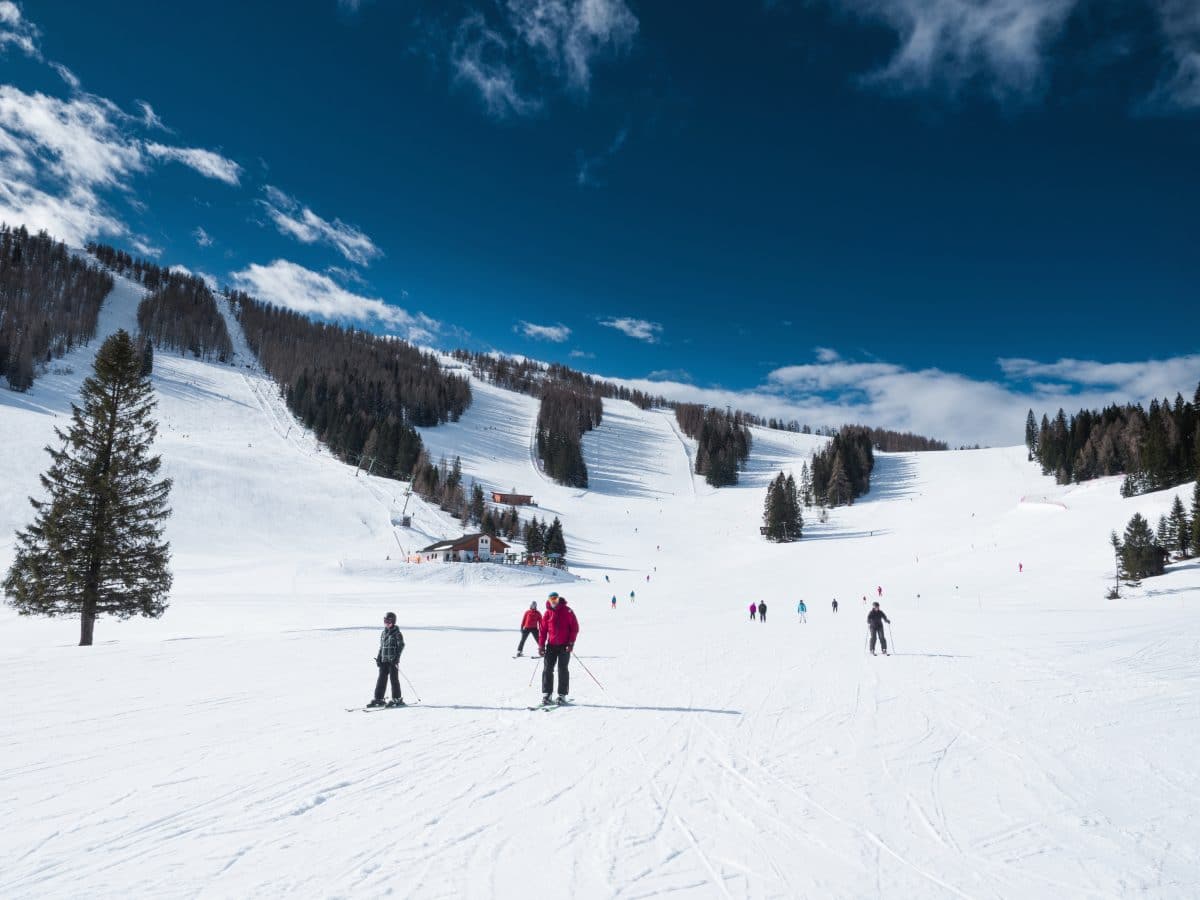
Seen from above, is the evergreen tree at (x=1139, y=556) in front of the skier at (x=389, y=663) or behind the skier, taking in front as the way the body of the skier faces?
behind

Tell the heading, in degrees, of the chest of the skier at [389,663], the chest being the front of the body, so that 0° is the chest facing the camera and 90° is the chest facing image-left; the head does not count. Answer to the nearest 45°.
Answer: approximately 45°

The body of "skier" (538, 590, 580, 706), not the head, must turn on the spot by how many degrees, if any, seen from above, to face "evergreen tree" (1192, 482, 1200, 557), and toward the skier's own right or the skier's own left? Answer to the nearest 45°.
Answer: approximately 135° to the skier's own left

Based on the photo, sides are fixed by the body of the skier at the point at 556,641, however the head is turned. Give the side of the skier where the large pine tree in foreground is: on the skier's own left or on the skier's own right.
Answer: on the skier's own right

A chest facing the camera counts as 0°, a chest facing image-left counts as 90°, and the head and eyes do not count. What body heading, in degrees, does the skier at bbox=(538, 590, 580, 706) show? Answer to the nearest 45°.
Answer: approximately 0°

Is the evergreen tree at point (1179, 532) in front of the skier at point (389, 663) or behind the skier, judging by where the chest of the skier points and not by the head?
behind

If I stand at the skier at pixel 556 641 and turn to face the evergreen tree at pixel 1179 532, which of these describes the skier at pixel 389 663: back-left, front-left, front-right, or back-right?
back-left

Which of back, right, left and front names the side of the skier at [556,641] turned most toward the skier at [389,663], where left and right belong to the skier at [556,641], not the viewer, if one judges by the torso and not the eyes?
right
